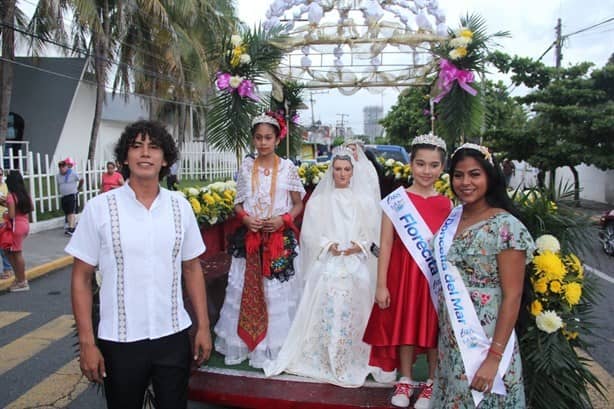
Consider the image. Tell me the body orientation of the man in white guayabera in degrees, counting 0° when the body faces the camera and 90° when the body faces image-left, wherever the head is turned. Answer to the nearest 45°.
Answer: approximately 0°

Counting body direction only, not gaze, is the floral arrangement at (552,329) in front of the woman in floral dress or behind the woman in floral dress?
behind

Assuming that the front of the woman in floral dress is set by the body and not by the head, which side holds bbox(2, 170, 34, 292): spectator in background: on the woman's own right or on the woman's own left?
on the woman's own right

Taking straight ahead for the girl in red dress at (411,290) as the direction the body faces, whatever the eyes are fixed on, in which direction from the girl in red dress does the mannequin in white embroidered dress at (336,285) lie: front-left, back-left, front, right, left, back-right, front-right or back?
back-right

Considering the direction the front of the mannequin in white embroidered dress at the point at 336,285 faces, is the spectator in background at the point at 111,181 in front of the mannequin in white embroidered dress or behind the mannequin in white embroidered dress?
behind

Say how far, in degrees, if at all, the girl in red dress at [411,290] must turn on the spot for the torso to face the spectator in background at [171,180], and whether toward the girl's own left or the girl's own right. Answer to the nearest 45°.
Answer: approximately 135° to the girl's own right

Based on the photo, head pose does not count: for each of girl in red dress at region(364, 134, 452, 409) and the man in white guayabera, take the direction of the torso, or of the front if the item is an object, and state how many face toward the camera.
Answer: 2

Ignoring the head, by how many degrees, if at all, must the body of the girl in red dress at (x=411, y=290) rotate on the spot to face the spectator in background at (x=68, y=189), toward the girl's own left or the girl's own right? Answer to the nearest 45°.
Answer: approximately 135° to the girl's own right

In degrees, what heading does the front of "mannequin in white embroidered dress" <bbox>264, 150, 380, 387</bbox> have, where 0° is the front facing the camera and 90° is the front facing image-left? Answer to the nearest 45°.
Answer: approximately 0°

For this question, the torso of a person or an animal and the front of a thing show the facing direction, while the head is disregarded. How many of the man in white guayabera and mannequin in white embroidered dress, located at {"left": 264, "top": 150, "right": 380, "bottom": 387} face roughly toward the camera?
2
